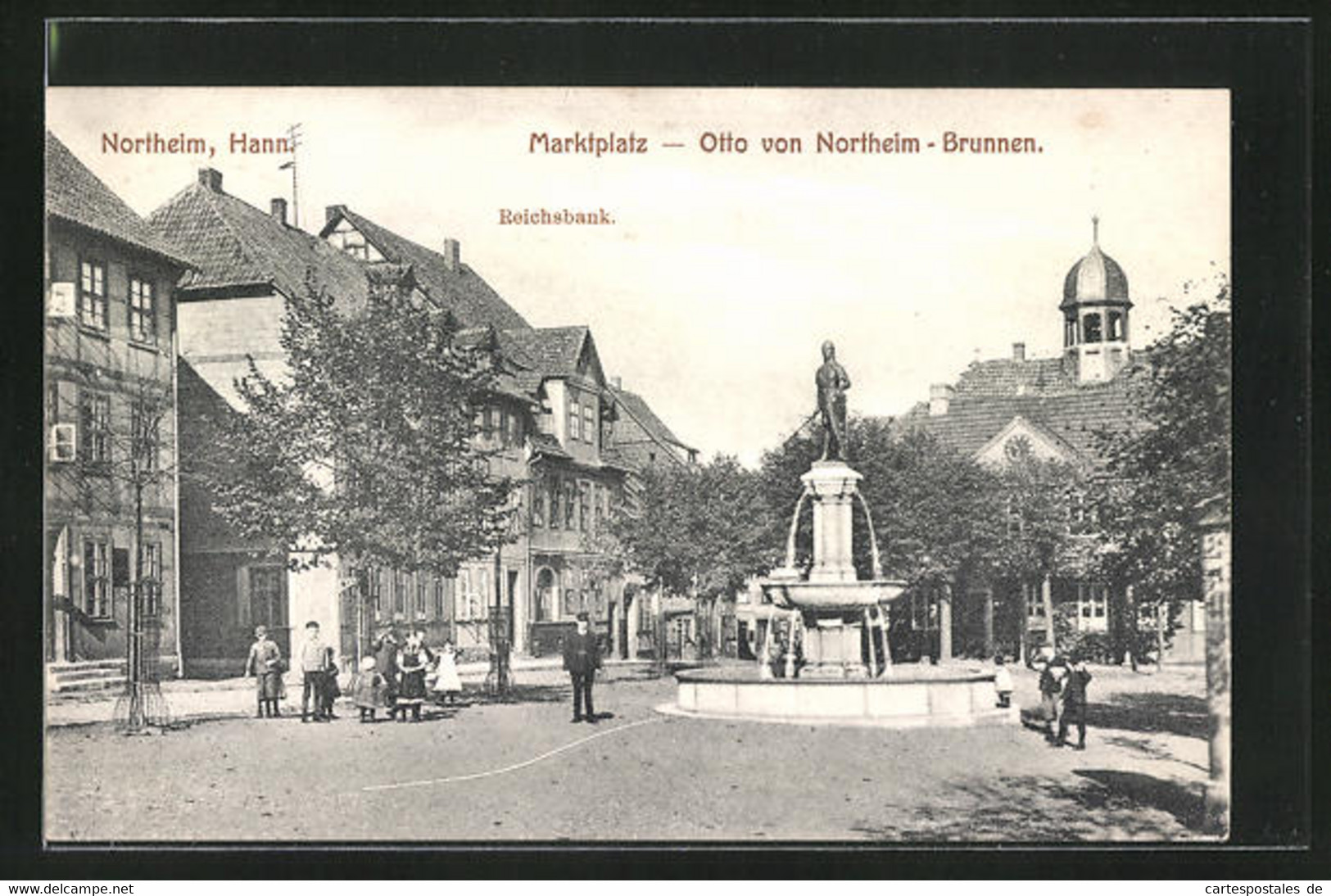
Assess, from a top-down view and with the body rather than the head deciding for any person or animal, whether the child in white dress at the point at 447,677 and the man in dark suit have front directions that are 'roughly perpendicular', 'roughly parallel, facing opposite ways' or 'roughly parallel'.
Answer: roughly parallel

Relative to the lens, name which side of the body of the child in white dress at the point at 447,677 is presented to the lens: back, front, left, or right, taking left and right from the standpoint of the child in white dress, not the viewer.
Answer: front

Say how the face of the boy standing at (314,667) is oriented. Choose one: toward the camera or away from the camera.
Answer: toward the camera

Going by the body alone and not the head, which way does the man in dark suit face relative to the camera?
toward the camera

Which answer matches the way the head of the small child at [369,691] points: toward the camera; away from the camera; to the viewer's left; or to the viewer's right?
toward the camera

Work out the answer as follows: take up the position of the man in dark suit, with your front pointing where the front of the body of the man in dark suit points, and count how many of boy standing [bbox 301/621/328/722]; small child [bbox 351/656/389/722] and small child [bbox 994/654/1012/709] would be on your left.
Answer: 1

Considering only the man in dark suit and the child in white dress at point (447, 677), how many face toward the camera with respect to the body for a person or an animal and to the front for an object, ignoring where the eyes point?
2
